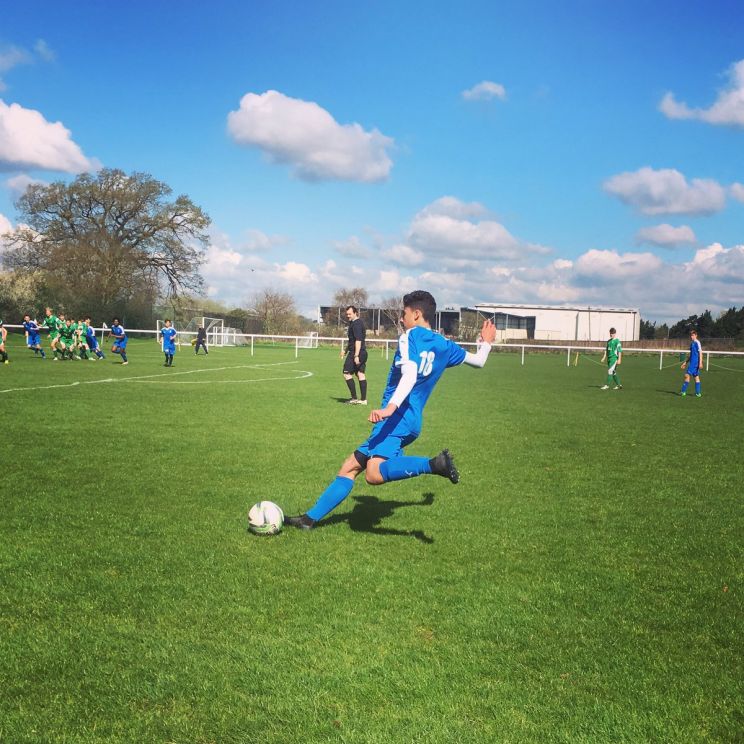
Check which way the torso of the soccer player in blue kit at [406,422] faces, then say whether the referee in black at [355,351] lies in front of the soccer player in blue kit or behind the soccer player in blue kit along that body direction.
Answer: in front

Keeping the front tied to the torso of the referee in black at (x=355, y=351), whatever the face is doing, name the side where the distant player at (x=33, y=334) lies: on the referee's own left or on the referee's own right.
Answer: on the referee's own right

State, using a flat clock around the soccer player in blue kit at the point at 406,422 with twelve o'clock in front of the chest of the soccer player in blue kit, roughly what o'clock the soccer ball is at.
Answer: The soccer ball is roughly at 10 o'clock from the soccer player in blue kit.

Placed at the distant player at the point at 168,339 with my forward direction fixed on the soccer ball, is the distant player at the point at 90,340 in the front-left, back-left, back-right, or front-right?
back-right

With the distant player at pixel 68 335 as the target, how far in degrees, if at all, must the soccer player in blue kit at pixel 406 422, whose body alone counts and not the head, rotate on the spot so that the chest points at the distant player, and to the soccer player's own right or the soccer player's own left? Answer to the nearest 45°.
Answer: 0° — they already face them

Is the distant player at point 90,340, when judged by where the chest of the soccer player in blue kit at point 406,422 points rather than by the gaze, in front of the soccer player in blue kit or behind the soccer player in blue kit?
in front

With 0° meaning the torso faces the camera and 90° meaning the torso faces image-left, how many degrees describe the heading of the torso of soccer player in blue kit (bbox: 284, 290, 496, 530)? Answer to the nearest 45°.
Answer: approximately 135°

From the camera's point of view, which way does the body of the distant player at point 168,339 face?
toward the camera

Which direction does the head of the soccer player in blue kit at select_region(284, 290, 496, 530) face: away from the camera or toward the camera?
away from the camera

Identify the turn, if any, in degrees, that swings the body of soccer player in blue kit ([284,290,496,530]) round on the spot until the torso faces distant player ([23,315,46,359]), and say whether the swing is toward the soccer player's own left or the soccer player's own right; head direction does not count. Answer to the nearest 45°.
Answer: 0° — they already face them

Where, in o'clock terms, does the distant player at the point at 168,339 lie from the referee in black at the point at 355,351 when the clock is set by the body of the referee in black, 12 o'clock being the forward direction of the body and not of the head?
The distant player is roughly at 2 o'clock from the referee in black.

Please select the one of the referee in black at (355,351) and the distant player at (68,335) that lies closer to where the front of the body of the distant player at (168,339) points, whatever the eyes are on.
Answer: the referee in black

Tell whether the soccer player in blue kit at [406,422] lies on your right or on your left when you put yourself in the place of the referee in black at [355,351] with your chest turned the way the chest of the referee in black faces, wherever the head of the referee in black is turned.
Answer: on your left
